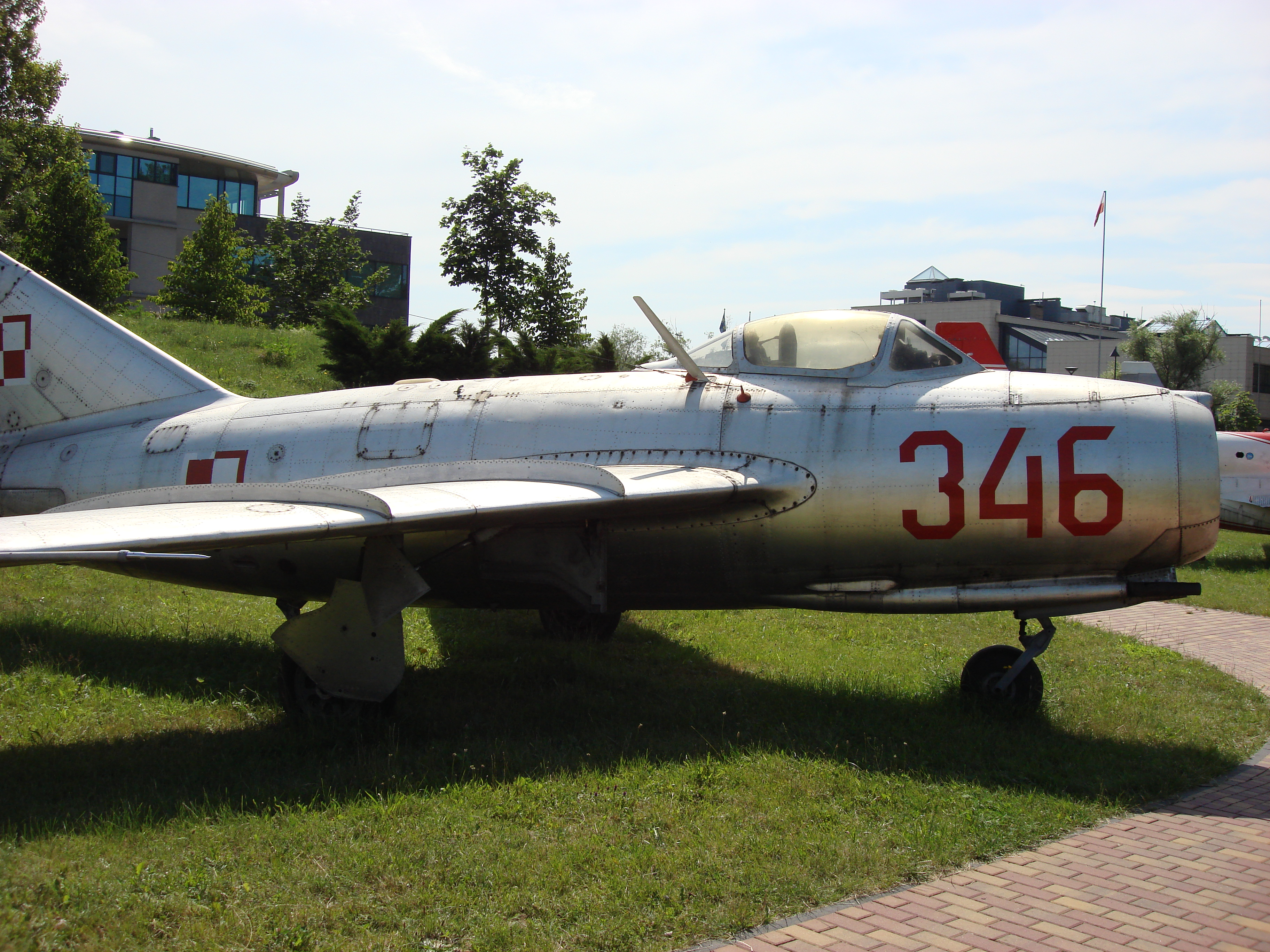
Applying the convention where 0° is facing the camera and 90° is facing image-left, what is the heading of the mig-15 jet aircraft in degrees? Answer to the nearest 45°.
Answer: approximately 270°

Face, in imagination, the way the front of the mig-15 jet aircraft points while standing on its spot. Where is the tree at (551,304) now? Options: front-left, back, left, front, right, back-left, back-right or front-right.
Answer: left

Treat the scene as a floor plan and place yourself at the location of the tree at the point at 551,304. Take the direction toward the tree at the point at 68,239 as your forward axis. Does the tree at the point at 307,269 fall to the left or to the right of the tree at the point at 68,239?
right

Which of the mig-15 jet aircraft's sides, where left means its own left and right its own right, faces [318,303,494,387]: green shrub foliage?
left

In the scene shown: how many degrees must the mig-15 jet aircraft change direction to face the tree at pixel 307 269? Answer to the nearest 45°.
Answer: approximately 90° to its left

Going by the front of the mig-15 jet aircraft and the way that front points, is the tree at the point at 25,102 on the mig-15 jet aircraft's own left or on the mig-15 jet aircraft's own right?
on the mig-15 jet aircraft's own left
